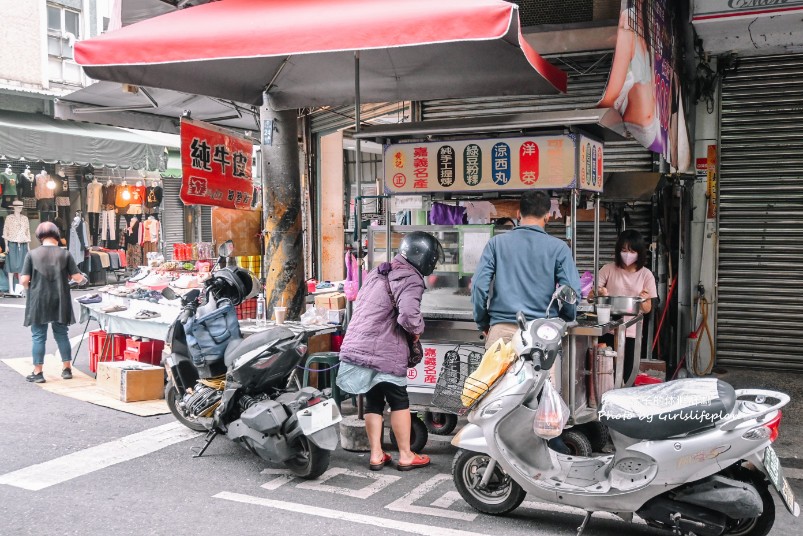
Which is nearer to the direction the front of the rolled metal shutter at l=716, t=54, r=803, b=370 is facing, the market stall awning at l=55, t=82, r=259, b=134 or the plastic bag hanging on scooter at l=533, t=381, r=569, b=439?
the plastic bag hanging on scooter

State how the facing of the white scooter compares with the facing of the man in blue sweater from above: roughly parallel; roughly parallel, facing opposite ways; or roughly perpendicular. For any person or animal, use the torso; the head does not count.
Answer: roughly perpendicular

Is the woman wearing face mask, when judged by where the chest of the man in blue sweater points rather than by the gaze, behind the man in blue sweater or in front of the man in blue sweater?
in front

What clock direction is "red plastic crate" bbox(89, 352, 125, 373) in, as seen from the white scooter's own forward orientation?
The red plastic crate is roughly at 1 o'clock from the white scooter.

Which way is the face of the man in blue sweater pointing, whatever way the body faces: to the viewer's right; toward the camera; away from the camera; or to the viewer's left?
away from the camera

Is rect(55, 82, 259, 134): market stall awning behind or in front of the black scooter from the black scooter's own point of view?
in front

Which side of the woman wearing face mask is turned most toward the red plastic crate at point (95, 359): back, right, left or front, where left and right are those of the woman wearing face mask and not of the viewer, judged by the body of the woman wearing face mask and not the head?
right

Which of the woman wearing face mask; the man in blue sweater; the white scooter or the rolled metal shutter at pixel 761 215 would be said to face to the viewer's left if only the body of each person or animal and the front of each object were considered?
the white scooter

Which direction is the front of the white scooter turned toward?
to the viewer's left
